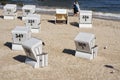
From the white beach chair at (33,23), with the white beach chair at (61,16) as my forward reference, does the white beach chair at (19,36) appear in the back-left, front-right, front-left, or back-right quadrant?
back-right

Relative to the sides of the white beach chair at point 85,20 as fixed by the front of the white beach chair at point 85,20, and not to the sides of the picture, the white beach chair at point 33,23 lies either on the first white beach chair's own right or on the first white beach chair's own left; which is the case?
on the first white beach chair's own left

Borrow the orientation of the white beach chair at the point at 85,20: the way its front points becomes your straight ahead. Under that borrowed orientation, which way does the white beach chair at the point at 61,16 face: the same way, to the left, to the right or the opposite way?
the opposite way

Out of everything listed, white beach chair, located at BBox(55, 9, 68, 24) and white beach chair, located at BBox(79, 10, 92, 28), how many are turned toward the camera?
1

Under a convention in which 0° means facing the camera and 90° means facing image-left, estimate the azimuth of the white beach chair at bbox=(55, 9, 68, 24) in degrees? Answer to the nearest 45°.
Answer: approximately 0°

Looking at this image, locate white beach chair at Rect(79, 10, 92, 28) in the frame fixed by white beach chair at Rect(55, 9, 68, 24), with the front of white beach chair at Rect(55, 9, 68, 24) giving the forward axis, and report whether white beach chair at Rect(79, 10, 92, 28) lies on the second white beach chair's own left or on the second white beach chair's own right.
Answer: on the second white beach chair's own left

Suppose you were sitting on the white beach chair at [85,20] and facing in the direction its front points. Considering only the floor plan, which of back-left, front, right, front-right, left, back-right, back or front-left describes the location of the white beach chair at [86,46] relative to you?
back

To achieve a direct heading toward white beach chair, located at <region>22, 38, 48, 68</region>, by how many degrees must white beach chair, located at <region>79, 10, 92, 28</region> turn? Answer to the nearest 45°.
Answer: approximately 180°
